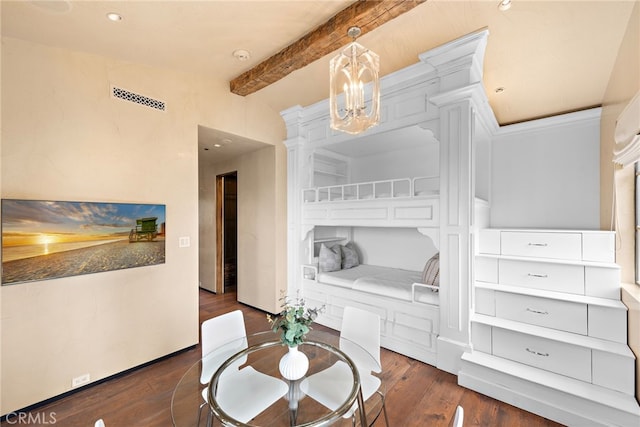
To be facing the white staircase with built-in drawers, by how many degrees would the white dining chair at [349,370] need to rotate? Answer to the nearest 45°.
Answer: approximately 135° to its left

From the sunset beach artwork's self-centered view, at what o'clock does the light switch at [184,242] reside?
The light switch is roughly at 10 o'clock from the sunset beach artwork.

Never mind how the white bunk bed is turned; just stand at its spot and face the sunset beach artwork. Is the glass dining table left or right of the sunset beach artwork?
left

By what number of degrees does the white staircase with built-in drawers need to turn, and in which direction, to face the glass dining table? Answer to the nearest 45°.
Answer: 0° — it already faces it

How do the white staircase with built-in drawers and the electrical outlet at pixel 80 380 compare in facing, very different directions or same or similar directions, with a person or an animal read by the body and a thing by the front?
very different directions

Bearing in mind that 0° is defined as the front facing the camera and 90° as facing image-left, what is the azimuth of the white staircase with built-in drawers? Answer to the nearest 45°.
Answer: approximately 45°

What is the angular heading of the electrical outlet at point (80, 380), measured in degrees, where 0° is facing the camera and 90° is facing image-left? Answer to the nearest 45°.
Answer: approximately 315°

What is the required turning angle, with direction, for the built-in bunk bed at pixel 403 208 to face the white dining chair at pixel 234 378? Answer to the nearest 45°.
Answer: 0° — it already faces it

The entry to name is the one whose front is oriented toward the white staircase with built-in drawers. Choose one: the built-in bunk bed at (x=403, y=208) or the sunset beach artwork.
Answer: the sunset beach artwork

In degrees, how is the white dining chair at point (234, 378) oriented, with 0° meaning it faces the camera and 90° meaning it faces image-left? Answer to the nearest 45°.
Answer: approximately 315°
